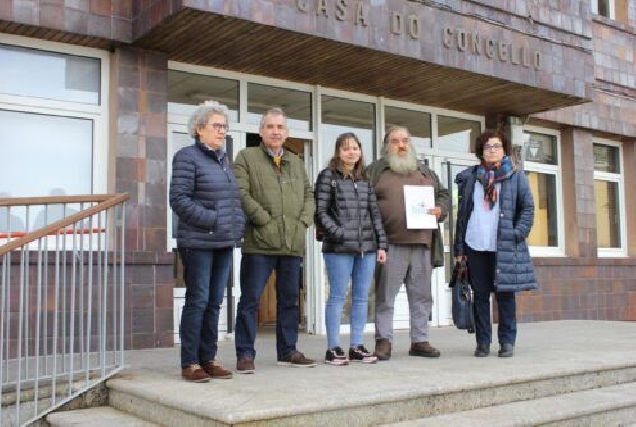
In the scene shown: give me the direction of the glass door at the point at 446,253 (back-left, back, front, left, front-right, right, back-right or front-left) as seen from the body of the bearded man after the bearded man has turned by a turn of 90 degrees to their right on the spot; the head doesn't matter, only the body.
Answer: right

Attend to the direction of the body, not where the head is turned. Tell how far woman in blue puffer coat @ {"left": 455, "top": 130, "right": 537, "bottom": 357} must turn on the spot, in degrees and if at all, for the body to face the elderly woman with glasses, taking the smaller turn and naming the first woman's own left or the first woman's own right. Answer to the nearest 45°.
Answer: approximately 45° to the first woman's own right

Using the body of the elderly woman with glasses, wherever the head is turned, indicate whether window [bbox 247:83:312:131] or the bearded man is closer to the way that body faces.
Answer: the bearded man

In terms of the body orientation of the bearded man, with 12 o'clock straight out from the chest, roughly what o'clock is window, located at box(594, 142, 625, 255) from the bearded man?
The window is roughly at 7 o'clock from the bearded man.

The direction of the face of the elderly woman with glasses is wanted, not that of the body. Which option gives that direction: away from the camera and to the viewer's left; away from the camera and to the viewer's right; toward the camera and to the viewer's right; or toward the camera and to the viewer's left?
toward the camera and to the viewer's right

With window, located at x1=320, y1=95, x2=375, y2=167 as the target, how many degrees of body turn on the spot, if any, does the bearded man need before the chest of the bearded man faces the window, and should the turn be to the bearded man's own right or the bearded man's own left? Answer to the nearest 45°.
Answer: approximately 180°

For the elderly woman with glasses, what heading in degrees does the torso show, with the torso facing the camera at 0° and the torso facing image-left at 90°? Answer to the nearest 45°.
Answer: approximately 315°

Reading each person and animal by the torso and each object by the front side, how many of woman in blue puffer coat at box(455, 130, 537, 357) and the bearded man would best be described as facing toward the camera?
2

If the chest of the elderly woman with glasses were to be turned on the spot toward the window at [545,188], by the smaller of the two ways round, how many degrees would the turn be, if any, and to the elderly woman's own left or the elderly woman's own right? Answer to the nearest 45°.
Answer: approximately 90° to the elderly woman's own left

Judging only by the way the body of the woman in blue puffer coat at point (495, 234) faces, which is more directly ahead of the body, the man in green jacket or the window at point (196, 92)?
the man in green jacket

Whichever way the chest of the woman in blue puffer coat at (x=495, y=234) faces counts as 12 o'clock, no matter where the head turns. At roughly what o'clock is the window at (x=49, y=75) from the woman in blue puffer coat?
The window is roughly at 3 o'clock from the woman in blue puffer coat.

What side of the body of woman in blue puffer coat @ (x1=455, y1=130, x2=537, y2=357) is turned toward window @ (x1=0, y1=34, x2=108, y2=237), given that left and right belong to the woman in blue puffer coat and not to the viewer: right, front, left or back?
right

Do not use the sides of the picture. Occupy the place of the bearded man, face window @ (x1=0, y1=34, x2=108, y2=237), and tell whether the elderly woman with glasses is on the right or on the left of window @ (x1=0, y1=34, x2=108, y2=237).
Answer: left
